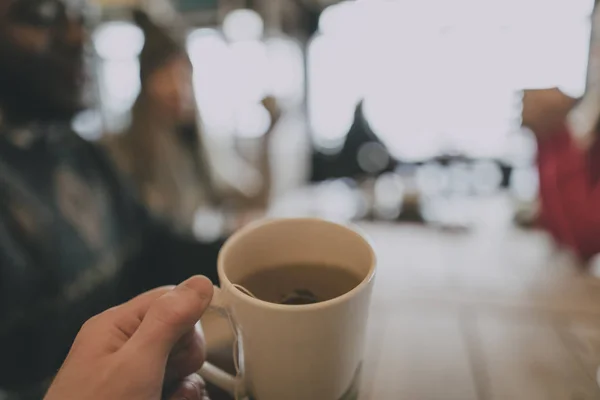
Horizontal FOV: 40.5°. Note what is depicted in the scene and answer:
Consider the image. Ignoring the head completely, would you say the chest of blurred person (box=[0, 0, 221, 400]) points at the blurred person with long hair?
no

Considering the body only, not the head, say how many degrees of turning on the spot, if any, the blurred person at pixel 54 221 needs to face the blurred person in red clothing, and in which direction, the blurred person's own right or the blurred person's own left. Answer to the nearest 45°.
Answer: approximately 45° to the blurred person's own left

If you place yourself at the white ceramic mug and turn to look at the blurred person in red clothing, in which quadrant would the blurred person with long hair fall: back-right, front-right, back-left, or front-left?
front-left
